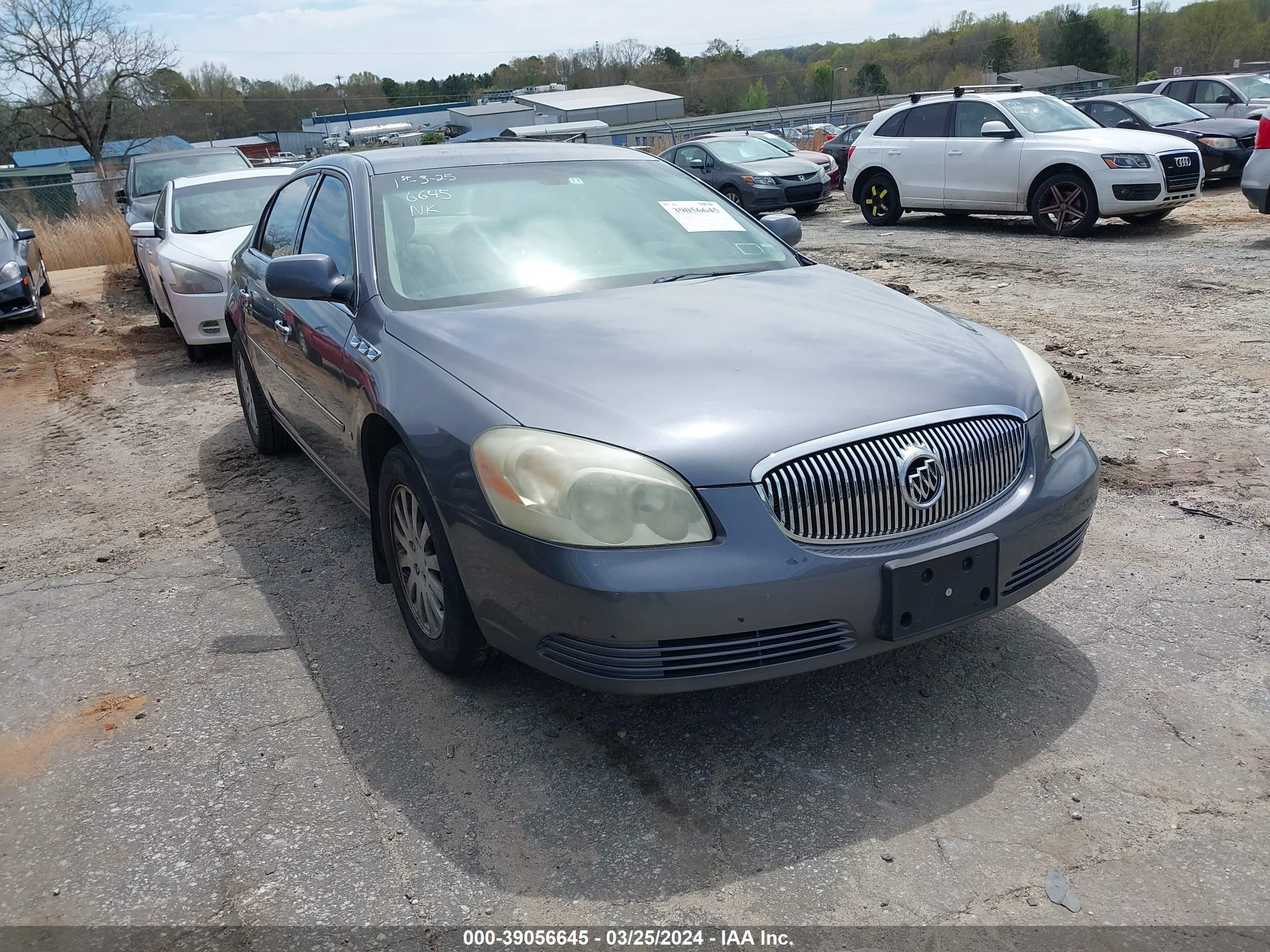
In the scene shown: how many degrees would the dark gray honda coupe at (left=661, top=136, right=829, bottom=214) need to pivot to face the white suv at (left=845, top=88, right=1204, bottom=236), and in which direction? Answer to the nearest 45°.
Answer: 0° — it already faces it

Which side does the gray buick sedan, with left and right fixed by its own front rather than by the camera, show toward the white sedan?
back

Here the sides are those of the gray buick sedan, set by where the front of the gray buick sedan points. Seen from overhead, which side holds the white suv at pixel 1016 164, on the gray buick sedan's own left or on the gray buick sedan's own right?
on the gray buick sedan's own left

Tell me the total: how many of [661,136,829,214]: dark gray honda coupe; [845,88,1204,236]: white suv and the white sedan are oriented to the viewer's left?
0

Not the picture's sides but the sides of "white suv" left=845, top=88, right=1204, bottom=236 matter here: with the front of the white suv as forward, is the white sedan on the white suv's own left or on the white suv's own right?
on the white suv's own right

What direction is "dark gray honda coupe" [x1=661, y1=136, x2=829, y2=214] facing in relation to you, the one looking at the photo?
facing the viewer and to the right of the viewer

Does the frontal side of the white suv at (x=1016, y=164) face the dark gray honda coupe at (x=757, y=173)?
no

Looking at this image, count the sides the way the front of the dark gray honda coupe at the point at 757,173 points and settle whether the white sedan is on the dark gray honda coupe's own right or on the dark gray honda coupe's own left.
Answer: on the dark gray honda coupe's own right

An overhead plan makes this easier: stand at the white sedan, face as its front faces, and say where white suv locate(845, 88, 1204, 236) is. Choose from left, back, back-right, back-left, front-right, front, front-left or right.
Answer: left

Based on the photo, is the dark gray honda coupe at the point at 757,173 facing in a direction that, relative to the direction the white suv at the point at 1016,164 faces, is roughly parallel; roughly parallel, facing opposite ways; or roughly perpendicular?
roughly parallel

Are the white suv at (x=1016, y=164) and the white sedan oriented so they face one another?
no

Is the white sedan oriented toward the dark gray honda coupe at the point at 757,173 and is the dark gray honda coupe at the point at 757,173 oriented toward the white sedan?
no

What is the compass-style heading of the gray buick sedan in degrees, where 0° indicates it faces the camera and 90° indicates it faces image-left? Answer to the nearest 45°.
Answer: approximately 315°

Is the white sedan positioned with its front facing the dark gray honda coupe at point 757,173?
no

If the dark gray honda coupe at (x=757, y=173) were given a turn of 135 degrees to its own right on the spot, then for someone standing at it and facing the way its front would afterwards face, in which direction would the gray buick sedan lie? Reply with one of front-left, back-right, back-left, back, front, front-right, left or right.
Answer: left

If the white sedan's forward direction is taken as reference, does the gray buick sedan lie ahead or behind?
ahead

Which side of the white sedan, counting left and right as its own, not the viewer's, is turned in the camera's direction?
front
